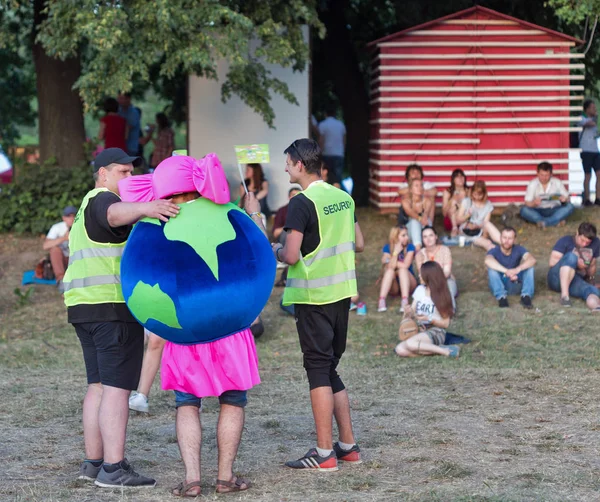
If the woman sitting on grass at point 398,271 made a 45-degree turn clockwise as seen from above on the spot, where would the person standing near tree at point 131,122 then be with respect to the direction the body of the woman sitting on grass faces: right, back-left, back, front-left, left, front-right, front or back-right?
right

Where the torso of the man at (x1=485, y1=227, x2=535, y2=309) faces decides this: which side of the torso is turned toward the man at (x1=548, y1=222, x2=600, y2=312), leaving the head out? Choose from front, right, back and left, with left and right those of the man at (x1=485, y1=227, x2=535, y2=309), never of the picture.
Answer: left

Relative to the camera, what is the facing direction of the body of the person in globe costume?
away from the camera

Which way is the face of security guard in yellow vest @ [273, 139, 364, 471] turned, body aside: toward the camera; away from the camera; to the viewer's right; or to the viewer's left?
to the viewer's left
